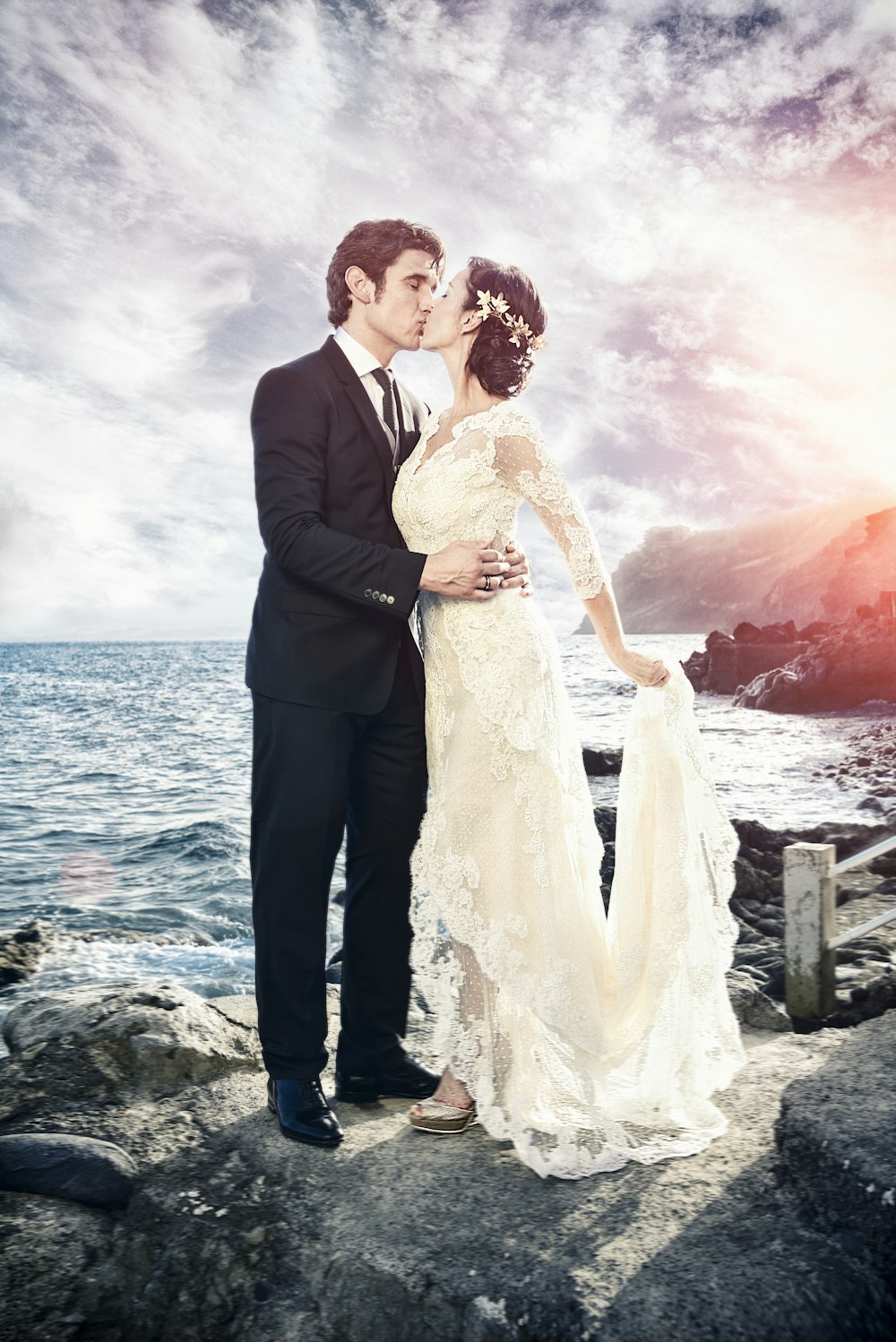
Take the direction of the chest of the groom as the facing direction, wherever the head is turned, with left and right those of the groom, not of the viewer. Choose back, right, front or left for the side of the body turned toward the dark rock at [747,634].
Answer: left

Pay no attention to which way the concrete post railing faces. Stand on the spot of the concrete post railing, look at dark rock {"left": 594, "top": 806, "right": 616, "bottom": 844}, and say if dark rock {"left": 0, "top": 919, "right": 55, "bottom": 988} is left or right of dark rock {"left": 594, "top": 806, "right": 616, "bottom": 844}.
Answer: left

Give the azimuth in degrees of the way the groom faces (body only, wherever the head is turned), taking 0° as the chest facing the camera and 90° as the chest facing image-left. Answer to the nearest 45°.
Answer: approximately 315°

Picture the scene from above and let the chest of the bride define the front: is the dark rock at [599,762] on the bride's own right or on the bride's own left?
on the bride's own right

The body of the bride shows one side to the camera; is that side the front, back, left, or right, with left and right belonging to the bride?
left

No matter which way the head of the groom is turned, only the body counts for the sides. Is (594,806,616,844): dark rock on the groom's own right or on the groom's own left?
on the groom's own left

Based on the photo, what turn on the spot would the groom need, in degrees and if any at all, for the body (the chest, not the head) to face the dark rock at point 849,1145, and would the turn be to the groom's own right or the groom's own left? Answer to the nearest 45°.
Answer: approximately 45° to the groom's own left

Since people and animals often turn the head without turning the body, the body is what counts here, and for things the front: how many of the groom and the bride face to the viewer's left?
1

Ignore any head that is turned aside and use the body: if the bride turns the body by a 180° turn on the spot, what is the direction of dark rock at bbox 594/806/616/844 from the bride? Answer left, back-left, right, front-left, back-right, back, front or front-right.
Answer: left

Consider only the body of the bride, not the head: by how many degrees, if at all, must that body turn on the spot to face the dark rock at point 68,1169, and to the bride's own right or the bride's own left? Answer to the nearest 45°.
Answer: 0° — they already face it

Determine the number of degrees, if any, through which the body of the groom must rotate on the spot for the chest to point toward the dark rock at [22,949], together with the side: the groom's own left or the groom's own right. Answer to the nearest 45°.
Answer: approximately 180°

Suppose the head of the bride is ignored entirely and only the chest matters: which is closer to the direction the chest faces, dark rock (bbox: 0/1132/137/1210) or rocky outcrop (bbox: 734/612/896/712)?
the dark rock

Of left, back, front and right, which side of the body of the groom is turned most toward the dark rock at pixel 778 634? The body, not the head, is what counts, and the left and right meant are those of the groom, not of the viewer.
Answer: left

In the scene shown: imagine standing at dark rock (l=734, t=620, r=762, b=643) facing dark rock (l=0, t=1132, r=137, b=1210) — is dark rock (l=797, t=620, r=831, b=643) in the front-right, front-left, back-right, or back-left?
back-left
